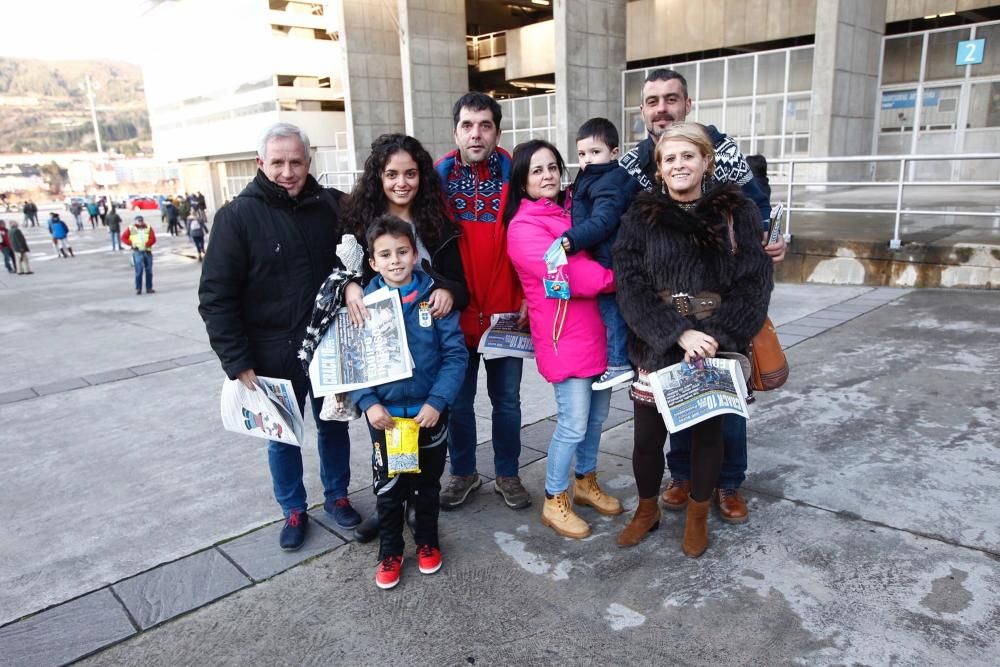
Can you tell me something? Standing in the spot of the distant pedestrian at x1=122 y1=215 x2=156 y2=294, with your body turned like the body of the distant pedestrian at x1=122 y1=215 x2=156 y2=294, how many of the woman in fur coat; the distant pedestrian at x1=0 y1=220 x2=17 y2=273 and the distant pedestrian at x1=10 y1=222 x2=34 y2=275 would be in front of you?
1

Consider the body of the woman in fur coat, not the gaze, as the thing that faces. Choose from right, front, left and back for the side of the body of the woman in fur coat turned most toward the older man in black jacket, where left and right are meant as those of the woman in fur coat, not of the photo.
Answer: right

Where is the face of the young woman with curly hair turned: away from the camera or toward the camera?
toward the camera

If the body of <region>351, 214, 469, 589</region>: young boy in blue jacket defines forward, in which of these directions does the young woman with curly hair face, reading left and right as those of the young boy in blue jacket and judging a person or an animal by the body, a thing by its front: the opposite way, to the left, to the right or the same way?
the same way

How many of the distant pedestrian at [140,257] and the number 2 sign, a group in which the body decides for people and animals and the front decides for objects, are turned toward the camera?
2

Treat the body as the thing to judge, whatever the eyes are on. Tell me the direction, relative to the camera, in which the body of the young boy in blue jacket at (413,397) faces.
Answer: toward the camera

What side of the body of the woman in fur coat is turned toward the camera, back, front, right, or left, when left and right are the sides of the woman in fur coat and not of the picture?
front

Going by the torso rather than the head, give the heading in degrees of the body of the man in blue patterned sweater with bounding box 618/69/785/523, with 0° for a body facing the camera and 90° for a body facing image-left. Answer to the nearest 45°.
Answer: approximately 0°

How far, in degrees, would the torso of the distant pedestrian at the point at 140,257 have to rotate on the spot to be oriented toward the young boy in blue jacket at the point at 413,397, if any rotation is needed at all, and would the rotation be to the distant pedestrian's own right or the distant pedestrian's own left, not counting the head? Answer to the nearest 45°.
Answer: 0° — they already face them

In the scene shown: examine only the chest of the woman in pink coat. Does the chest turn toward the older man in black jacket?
no

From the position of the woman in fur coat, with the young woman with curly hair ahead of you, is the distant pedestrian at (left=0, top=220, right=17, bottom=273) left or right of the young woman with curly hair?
right

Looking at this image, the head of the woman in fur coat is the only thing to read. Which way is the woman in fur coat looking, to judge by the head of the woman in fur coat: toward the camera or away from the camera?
toward the camera

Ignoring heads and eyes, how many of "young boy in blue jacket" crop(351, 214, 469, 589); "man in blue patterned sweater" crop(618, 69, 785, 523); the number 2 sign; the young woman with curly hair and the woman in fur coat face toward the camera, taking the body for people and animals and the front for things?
5

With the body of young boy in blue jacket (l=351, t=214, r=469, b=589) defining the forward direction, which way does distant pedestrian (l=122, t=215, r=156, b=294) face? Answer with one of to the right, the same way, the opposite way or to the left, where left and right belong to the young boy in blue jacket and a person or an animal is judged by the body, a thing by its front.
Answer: the same way

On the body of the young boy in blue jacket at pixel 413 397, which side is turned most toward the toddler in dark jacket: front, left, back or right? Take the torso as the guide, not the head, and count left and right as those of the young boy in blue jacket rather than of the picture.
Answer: left

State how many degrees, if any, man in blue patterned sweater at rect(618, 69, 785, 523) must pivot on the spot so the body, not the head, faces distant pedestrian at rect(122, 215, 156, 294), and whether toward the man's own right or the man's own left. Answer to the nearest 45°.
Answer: approximately 135° to the man's own right
